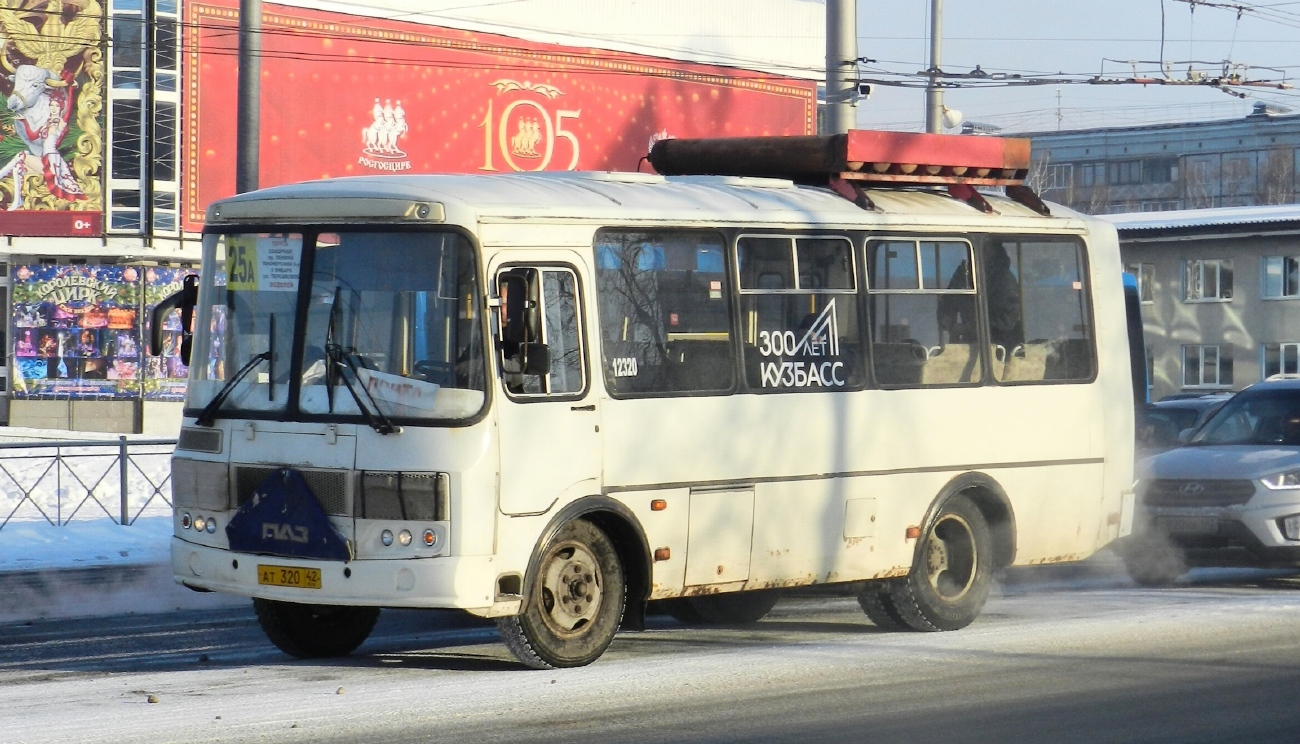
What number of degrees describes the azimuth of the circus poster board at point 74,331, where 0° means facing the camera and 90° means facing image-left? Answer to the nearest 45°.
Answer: approximately 0°

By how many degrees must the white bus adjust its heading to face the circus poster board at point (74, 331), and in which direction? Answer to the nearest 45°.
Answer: approximately 90° to its right

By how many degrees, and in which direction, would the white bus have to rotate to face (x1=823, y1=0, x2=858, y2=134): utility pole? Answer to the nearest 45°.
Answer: approximately 135° to its right

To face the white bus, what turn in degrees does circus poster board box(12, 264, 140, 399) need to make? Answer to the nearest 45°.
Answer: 0° — it already faces it

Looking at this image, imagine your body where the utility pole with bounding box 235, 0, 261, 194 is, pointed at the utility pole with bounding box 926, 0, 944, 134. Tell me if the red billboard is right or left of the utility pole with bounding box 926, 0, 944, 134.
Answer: left
